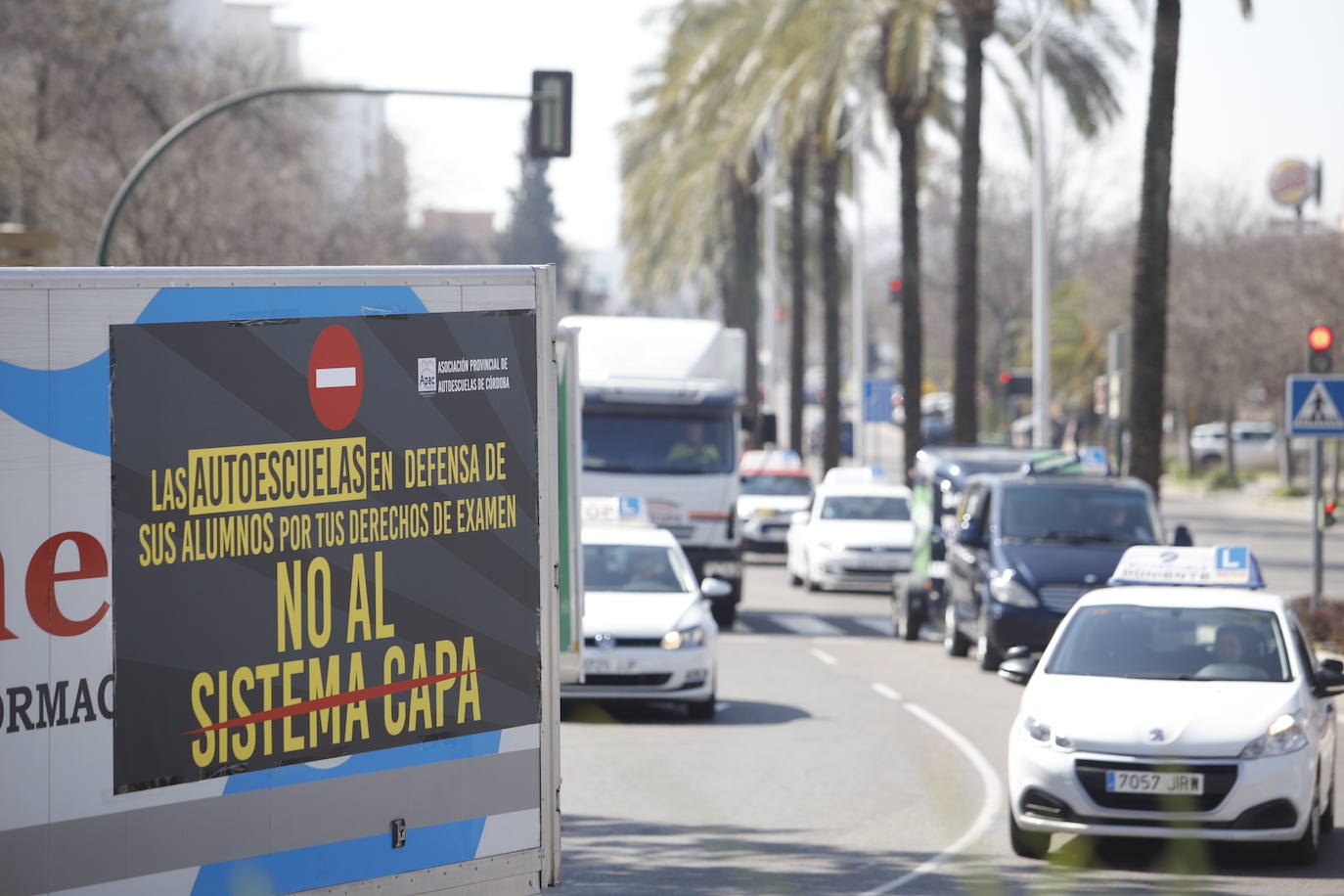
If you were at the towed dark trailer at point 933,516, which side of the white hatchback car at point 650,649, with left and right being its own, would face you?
back

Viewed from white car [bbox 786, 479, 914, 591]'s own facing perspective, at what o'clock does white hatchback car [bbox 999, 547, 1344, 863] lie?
The white hatchback car is roughly at 12 o'clock from the white car.

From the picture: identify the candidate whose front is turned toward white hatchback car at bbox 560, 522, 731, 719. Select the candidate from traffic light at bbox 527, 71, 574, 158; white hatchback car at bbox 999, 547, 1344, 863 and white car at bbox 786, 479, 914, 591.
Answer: the white car

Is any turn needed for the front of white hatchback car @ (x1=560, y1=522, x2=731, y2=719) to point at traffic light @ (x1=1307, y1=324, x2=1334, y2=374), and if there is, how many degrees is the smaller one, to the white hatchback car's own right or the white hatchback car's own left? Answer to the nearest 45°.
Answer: approximately 135° to the white hatchback car's own left

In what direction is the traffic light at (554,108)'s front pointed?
away from the camera

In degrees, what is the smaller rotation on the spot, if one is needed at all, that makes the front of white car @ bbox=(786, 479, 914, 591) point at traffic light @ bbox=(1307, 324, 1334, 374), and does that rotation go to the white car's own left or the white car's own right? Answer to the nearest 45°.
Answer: approximately 45° to the white car's own left

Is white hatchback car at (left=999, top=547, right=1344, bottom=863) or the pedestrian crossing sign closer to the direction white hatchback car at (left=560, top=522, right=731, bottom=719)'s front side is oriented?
the white hatchback car

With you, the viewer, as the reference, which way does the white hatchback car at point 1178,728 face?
facing the viewer

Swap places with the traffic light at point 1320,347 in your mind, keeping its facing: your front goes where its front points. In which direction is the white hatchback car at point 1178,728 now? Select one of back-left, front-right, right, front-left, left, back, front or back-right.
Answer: front

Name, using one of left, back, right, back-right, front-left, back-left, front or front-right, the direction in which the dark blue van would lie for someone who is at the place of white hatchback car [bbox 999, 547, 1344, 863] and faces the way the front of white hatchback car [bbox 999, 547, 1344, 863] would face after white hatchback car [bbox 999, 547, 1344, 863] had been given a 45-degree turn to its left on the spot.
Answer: back-left

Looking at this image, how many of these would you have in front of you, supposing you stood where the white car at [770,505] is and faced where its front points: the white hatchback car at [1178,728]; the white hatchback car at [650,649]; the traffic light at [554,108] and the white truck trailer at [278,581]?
4

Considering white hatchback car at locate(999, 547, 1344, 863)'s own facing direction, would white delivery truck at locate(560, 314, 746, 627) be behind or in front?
behind

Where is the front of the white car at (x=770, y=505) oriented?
toward the camera
